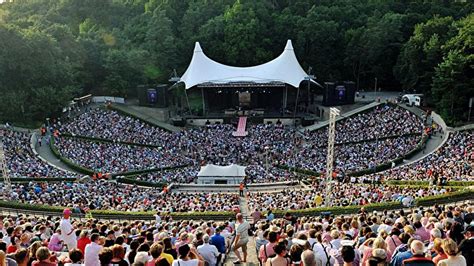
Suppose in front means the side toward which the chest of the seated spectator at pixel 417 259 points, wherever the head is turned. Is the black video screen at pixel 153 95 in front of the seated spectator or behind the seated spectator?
in front

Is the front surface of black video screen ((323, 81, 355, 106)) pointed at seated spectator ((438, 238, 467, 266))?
yes

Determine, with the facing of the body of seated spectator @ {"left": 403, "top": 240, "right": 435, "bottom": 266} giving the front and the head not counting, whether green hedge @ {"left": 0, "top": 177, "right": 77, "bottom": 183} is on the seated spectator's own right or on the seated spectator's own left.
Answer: on the seated spectator's own left

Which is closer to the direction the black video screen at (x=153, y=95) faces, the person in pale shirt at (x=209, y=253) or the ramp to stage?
the person in pale shirt

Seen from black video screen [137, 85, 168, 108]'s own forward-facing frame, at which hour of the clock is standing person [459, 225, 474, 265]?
The standing person is roughly at 12 o'clock from the black video screen.

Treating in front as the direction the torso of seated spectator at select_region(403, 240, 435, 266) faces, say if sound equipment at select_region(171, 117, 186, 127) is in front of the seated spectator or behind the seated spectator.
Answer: in front

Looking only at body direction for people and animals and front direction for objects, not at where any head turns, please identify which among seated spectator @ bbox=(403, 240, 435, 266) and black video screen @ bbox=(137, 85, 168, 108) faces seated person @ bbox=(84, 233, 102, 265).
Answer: the black video screen

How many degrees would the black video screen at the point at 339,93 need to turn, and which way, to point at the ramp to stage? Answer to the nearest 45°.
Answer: approximately 45° to its right

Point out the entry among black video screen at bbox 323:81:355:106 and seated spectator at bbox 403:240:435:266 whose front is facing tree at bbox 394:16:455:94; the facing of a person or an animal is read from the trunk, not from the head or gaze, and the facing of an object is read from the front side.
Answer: the seated spectator

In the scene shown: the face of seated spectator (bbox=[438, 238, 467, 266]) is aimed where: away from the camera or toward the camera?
away from the camera

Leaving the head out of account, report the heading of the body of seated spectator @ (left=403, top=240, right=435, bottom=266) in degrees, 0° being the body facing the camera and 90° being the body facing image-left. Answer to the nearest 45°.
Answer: approximately 180°

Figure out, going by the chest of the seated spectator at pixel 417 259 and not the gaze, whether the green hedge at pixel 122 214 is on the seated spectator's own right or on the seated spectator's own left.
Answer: on the seated spectator's own left

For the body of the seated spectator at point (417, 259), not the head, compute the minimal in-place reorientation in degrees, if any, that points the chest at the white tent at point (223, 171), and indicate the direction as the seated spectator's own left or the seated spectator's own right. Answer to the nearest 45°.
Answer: approximately 45° to the seated spectator's own left

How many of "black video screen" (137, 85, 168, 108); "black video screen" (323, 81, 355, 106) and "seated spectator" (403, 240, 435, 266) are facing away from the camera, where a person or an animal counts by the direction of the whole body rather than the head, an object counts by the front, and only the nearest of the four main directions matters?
1

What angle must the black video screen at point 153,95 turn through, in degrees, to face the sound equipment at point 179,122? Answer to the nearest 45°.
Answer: approximately 45° to its left
